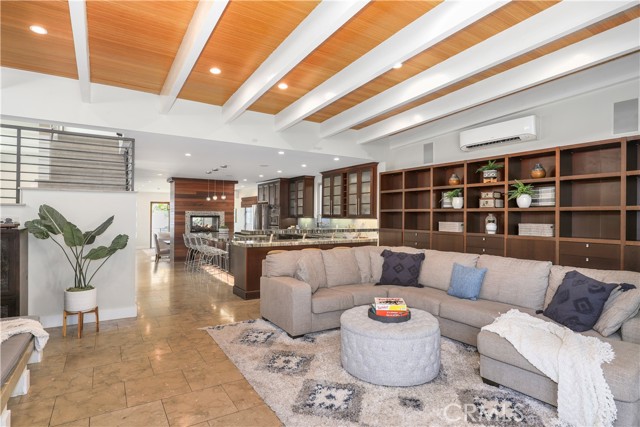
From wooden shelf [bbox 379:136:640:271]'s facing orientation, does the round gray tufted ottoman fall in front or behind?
in front

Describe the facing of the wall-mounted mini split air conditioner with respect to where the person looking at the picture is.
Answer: facing the viewer and to the left of the viewer

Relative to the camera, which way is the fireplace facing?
toward the camera

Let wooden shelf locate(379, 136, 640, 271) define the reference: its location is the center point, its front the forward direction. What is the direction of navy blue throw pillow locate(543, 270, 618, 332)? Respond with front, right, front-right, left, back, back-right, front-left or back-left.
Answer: front-left

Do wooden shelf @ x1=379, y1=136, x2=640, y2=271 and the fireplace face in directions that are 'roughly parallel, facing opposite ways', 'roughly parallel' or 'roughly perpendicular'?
roughly perpendicular

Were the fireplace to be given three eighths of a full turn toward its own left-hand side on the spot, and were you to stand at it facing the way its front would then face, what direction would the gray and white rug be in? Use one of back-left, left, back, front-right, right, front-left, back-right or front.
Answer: back-right

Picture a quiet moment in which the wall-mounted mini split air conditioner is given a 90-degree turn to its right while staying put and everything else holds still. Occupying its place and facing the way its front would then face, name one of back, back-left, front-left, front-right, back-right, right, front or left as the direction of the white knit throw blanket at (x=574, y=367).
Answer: back-left

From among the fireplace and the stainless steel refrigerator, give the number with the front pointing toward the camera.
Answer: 2

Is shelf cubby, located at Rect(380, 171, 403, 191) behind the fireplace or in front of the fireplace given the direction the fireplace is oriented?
in front

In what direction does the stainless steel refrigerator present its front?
toward the camera

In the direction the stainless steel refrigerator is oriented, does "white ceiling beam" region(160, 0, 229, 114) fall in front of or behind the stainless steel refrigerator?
in front

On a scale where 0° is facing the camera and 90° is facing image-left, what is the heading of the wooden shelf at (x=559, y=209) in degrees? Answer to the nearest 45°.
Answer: approximately 45°

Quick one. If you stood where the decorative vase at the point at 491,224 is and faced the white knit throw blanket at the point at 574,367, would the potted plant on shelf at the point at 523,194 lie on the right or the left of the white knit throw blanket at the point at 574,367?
left

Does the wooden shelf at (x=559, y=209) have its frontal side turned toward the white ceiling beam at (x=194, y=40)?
yes

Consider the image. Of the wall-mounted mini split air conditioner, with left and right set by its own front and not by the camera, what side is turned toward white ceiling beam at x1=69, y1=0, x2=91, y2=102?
front

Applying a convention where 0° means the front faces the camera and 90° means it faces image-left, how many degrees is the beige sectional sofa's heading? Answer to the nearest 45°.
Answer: approximately 45°

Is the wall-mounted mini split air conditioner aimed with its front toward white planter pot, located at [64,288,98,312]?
yes

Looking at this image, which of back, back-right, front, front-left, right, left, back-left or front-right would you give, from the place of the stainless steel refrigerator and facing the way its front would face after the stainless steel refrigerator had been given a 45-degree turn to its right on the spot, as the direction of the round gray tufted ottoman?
front-left
